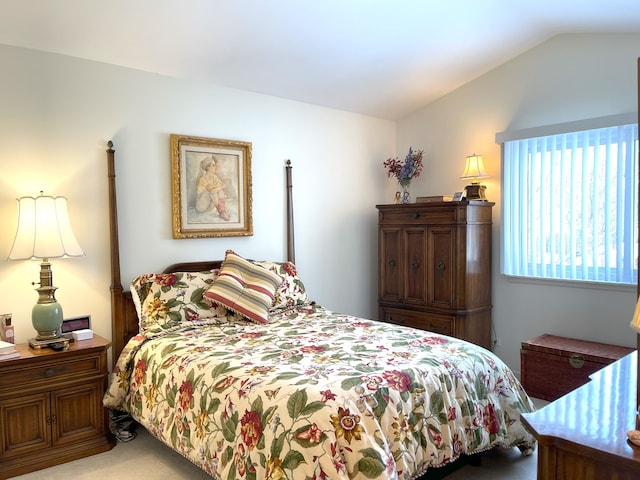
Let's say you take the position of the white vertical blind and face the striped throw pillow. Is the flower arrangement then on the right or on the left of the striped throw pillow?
right

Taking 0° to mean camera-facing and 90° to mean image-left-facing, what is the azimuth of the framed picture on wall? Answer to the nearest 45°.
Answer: approximately 315°

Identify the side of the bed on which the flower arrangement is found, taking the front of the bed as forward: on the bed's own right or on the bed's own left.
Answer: on the bed's own left

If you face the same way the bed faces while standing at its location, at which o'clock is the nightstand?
The nightstand is roughly at 5 o'clock from the bed.

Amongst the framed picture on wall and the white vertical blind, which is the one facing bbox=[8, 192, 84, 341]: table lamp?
the white vertical blind

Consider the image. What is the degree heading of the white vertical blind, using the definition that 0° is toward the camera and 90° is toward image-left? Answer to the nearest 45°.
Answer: approximately 45°

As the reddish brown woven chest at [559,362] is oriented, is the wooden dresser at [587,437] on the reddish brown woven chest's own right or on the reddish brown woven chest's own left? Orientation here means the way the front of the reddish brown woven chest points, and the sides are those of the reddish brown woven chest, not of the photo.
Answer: on the reddish brown woven chest's own left

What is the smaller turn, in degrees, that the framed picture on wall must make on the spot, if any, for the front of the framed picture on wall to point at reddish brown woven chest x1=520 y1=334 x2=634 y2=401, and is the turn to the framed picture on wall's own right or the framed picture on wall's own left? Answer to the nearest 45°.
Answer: approximately 45° to the framed picture on wall's own left
